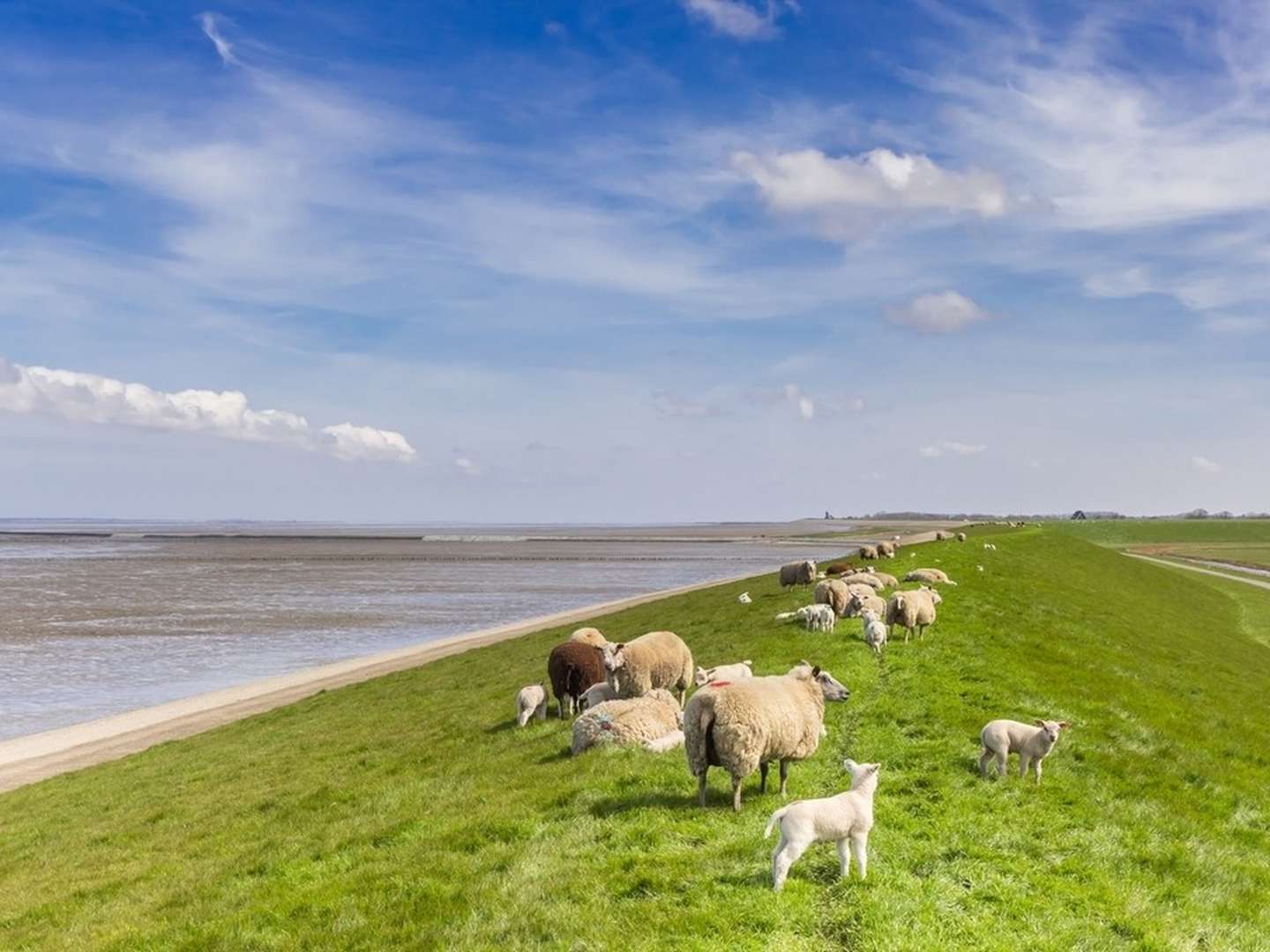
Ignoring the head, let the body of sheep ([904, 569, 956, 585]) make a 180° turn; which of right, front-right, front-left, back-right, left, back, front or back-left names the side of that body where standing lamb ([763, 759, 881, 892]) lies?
left

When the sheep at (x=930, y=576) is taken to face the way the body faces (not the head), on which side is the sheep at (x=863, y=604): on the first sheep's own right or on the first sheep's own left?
on the first sheep's own right

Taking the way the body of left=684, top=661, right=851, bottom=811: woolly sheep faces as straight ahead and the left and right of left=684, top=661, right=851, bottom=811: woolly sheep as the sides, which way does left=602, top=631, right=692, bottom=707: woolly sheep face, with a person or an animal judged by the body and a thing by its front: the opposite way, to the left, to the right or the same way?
the opposite way

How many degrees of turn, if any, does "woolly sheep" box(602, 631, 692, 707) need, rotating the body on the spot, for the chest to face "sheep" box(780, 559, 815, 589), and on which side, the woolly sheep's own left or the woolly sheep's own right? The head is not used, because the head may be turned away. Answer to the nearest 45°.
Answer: approximately 135° to the woolly sheep's own right

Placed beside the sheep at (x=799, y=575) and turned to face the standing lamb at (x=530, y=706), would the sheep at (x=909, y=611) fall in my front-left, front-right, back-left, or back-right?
front-left

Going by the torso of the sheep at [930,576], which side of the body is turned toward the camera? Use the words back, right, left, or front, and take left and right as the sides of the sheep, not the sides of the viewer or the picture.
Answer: right

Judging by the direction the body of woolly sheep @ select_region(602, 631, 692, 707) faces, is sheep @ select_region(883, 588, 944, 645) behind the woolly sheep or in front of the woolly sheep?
behind

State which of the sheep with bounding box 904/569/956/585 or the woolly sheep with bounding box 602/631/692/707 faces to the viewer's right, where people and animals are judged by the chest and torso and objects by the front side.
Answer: the sheep

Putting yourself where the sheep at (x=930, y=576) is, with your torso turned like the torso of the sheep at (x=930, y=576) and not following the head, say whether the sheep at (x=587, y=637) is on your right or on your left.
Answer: on your right

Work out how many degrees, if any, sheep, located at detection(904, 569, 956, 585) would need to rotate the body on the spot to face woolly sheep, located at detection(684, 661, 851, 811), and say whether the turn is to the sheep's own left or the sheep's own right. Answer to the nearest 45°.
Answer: approximately 90° to the sheep's own right

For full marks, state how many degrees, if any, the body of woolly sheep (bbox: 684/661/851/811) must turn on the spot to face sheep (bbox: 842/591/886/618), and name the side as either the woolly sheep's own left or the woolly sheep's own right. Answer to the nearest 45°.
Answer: approximately 45° to the woolly sheep's own left
